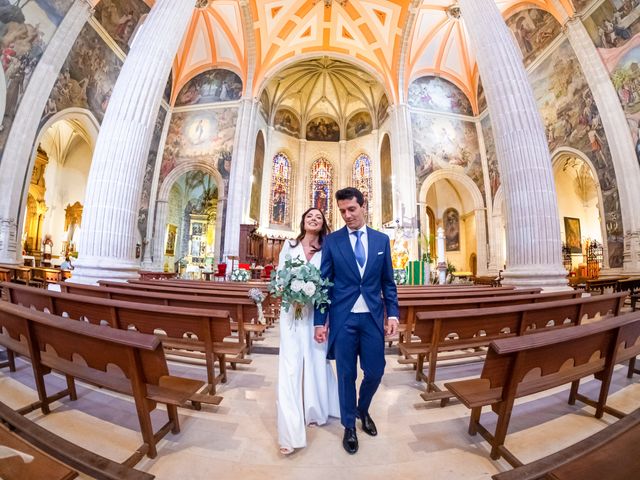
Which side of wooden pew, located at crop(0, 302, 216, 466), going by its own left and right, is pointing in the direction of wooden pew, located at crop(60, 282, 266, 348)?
front

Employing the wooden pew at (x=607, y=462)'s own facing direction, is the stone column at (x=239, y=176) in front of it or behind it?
in front

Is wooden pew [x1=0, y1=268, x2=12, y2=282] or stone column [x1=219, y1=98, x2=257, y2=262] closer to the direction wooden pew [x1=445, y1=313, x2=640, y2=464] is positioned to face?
the stone column

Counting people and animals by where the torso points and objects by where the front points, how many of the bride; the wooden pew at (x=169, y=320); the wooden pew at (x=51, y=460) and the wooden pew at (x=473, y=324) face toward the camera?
1

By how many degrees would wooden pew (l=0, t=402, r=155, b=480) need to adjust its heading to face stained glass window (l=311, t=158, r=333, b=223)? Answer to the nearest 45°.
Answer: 0° — it already faces it

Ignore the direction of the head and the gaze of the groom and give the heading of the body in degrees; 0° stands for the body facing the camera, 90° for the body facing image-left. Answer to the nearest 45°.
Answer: approximately 0°

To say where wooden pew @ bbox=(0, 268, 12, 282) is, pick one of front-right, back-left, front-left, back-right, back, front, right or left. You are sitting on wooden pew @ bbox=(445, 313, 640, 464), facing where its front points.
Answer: front-left

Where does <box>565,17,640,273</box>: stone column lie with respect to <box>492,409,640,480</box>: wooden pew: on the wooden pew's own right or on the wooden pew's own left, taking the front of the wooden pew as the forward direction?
on the wooden pew's own right

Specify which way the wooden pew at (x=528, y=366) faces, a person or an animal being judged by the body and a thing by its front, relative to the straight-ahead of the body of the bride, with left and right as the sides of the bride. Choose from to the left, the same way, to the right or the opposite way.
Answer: the opposite way

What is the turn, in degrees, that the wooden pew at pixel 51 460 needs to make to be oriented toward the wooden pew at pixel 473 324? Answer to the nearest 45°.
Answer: approximately 45° to its right

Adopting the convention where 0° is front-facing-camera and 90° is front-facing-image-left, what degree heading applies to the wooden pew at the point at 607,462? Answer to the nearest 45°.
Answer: approximately 135°

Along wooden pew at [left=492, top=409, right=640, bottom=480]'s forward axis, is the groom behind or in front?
in front

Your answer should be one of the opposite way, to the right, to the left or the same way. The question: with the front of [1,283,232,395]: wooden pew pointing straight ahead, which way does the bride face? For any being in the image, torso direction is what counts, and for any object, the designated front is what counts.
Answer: the opposite way

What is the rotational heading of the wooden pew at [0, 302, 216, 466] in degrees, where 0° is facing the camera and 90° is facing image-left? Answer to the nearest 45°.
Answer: approximately 225°

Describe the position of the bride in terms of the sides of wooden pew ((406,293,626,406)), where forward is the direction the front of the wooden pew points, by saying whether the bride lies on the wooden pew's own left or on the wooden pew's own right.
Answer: on the wooden pew's own left

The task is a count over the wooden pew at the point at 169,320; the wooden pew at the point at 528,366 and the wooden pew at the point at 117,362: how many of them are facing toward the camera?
0

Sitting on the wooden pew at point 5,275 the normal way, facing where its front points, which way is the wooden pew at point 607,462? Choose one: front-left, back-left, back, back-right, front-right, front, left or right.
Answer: back-right
